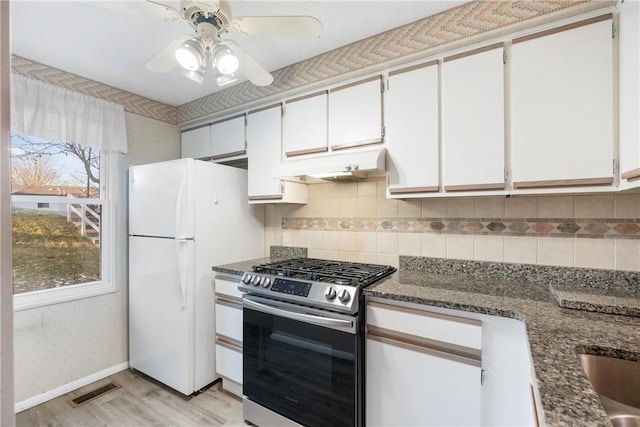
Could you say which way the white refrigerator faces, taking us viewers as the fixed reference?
facing the viewer and to the left of the viewer

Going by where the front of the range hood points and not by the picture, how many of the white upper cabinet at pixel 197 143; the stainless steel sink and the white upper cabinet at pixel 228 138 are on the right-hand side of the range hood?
2

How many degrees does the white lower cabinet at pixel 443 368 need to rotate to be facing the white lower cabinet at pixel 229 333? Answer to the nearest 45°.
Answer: approximately 45° to its right

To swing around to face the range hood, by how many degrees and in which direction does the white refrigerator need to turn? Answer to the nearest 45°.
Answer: approximately 90° to its left

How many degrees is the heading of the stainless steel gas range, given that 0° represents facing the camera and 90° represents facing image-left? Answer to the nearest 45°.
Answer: approximately 45°

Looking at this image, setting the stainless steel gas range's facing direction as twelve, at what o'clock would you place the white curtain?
The white curtain is roughly at 2 o'clock from the stainless steel gas range.

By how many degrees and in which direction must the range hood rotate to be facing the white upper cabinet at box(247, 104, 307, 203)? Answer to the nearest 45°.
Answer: approximately 90° to its right

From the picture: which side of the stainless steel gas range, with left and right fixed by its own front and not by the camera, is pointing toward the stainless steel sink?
left

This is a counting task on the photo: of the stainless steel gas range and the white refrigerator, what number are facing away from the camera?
0
